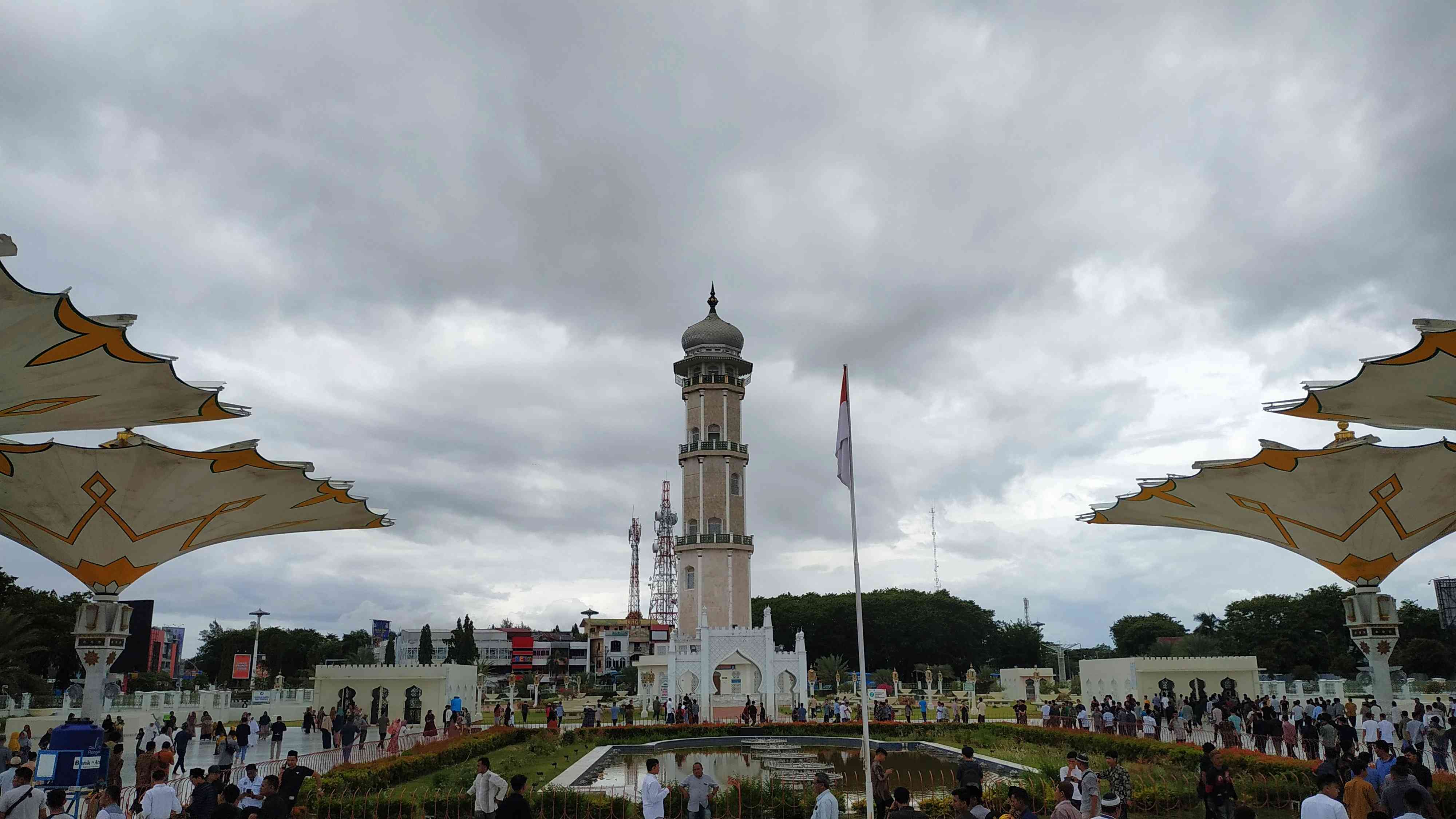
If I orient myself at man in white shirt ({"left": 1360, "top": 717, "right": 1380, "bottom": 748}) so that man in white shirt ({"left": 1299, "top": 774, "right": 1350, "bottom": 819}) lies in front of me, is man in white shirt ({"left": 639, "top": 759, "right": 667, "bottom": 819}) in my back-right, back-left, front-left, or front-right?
front-right

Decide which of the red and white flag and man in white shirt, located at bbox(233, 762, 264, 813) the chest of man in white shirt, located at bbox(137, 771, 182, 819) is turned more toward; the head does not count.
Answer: the man in white shirt

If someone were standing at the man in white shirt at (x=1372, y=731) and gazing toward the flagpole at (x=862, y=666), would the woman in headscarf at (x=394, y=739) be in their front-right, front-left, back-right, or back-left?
front-right

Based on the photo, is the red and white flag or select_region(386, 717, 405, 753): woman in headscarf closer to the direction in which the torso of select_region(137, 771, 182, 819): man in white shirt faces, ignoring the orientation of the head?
the woman in headscarf

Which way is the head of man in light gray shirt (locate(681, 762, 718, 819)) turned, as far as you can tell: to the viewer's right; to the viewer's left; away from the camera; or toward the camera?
toward the camera

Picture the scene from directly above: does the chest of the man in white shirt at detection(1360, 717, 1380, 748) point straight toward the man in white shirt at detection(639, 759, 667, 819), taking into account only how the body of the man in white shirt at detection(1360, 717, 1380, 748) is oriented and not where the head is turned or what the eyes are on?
no

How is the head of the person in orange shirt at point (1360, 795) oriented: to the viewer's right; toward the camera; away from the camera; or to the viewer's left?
away from the camera
